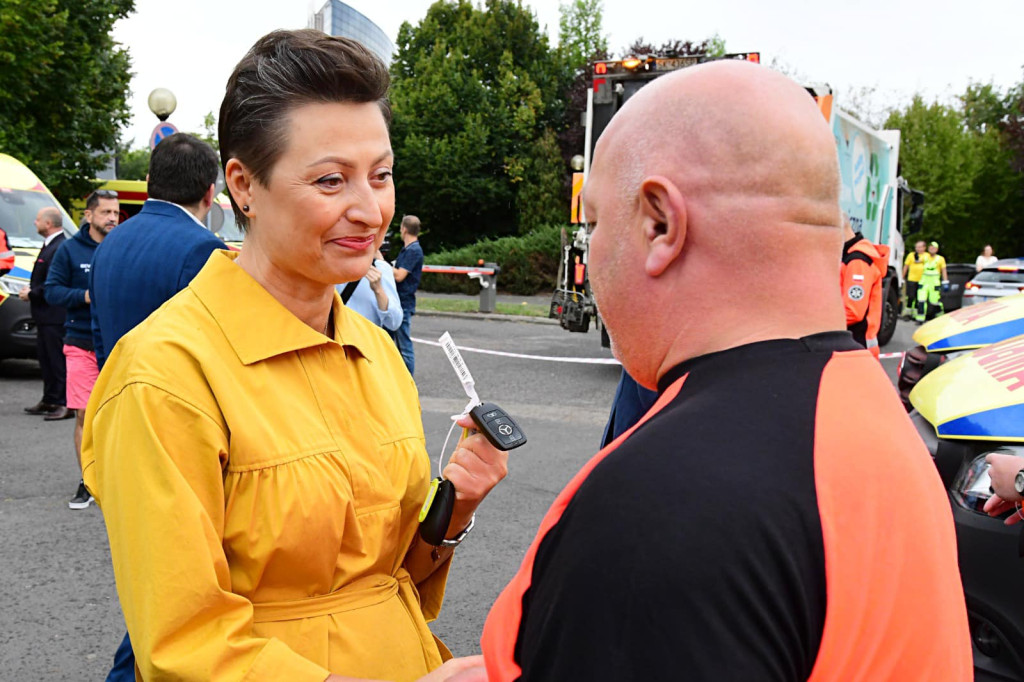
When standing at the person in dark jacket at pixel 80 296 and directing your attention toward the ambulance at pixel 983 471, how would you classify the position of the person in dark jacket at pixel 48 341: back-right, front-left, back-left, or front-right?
back-left

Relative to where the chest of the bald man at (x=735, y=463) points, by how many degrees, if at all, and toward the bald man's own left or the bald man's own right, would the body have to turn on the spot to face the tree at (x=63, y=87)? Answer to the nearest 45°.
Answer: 0° — they already face it

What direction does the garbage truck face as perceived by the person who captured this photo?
facing away from the viewer and to the right of the viewer

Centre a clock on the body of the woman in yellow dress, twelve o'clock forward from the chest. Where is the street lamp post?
The street lamp post is roughly at 7 o'clock from the woman in yellow dress.

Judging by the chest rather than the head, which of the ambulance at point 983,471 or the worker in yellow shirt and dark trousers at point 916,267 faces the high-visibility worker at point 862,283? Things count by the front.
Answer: the worker in yellow shirt and dark trousers at point 916,267

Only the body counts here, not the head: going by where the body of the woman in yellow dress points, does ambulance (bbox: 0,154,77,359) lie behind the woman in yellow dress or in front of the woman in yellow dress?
behind

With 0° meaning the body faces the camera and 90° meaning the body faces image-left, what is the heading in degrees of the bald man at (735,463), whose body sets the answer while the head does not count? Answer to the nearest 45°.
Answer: approximately 135°
